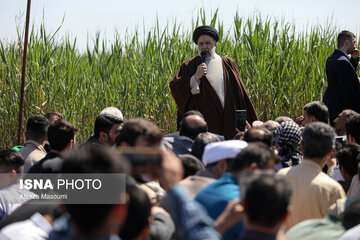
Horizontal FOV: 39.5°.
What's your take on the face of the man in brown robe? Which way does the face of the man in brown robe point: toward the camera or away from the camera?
toward the camera

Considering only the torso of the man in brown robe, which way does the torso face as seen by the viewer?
toward the camera
